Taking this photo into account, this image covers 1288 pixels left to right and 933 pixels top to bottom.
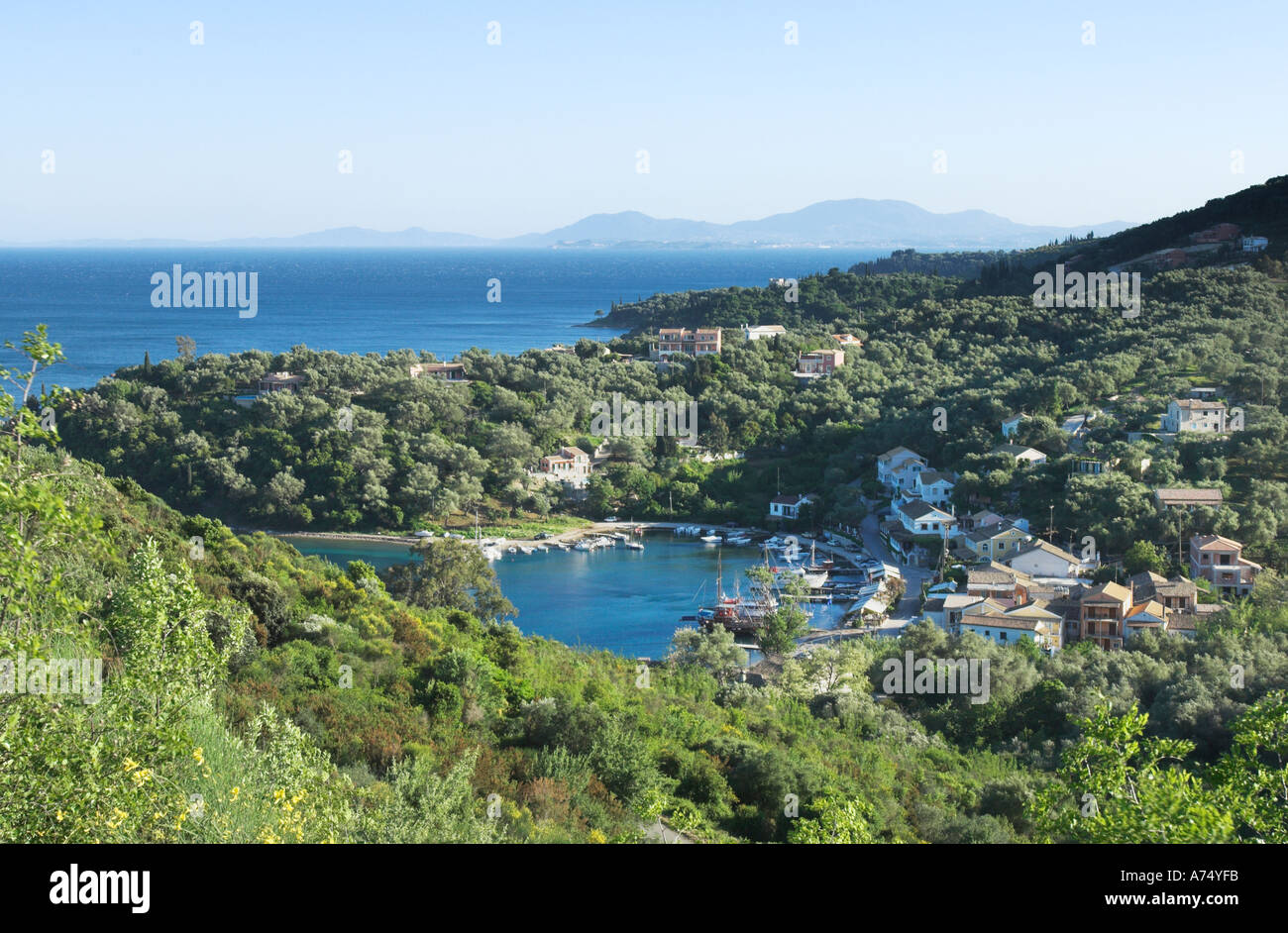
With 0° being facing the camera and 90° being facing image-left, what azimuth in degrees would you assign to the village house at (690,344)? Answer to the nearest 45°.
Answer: approximately 0°

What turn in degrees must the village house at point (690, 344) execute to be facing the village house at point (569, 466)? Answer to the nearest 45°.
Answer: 0° — it already faces it

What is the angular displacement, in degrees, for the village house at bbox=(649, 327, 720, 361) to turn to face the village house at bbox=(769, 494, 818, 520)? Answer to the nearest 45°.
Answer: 0° — it already faces it

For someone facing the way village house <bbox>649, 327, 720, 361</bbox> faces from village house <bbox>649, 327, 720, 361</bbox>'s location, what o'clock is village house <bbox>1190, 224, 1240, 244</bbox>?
village house <bbox>1190, 224, 1240, 244</bbox> is roughly at 9 o'clock from village house <bbox>649, 327, 720, 361</bbox>.

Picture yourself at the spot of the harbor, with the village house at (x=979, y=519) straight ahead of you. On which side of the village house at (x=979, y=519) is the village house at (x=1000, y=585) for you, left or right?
right

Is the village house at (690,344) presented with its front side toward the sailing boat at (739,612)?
yes
